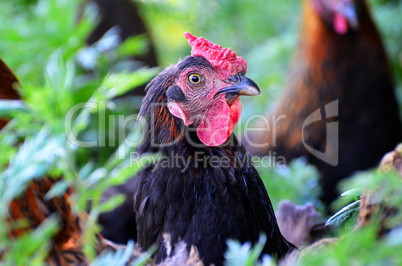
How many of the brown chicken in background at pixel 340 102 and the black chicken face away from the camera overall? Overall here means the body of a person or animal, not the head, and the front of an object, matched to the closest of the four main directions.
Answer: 0

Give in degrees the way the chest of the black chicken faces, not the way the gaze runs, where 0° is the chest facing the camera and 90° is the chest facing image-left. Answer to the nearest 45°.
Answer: approximately 315°

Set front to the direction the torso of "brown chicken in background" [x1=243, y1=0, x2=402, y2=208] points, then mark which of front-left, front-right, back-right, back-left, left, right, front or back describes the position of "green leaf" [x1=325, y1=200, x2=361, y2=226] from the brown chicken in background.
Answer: front-right

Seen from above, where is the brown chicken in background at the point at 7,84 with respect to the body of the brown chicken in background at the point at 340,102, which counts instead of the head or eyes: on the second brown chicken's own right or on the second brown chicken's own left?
on the second brown chicken's own right

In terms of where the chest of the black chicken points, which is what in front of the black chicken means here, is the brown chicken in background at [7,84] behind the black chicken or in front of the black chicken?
behind

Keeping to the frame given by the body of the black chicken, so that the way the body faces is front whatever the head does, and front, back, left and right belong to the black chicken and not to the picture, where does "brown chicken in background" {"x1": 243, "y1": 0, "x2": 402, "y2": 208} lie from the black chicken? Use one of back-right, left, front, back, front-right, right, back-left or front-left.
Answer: left

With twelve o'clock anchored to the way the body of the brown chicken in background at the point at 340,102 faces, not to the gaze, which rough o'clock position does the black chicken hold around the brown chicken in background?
The black chicken is roughly at 2 o'clock from the brown chicken in background.

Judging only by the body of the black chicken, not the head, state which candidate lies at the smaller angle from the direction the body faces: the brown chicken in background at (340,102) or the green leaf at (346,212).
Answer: the green leaf
